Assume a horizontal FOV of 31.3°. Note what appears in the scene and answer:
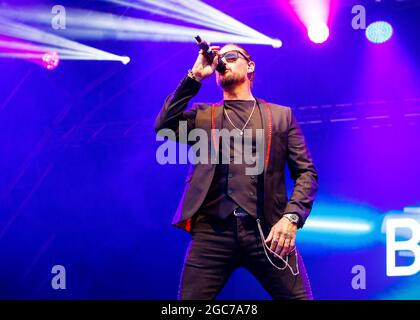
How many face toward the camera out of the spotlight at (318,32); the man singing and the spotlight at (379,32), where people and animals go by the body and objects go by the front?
3

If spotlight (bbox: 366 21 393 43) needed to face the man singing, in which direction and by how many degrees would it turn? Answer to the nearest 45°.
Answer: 0° — it already faces them

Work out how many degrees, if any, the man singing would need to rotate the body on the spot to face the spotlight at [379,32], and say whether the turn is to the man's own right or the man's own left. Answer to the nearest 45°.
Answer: approximately 135° to the man's own left

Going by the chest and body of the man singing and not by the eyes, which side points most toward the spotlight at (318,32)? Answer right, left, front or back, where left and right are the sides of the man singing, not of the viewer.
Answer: back

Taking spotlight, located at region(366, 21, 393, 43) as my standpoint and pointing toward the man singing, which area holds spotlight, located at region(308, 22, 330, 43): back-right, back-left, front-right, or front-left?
front-right

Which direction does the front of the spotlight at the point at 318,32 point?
toward the camera

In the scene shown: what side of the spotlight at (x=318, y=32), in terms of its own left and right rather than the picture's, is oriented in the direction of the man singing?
front

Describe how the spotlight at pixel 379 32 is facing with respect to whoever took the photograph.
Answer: facing the viewer
